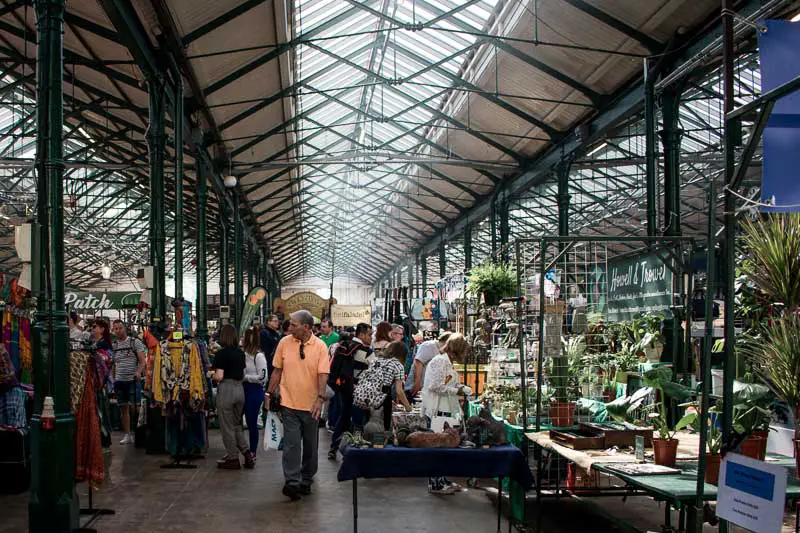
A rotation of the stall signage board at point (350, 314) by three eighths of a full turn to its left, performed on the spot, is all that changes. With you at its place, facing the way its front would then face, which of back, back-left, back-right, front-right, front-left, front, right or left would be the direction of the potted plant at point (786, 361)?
back-right

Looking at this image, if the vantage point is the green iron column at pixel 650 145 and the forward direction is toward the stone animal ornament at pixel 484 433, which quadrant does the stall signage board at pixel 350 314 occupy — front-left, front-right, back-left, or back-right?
back-right

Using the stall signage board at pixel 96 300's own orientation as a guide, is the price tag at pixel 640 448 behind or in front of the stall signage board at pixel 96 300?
in front

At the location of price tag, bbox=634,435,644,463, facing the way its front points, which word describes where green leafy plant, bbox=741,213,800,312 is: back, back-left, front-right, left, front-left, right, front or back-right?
front-left

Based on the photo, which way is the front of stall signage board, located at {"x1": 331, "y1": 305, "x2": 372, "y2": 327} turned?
toward the camera

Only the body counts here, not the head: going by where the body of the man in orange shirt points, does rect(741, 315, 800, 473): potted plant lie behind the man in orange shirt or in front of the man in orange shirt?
in front

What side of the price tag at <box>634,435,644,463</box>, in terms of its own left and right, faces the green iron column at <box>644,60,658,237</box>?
back

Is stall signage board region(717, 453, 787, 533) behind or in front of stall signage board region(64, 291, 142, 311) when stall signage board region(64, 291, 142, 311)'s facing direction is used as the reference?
in front

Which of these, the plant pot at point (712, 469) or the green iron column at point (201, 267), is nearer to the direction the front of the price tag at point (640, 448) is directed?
the plant pot

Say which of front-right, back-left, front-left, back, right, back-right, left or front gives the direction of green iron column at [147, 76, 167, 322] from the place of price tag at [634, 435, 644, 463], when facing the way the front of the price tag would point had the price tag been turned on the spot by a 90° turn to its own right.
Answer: front-right

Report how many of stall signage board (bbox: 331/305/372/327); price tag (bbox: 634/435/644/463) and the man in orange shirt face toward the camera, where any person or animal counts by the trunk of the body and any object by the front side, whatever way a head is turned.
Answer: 3

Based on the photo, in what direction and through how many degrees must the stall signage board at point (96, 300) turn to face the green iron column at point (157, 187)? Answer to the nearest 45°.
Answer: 0° — it already faces it

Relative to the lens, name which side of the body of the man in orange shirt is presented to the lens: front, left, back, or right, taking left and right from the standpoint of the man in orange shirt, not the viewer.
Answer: front
